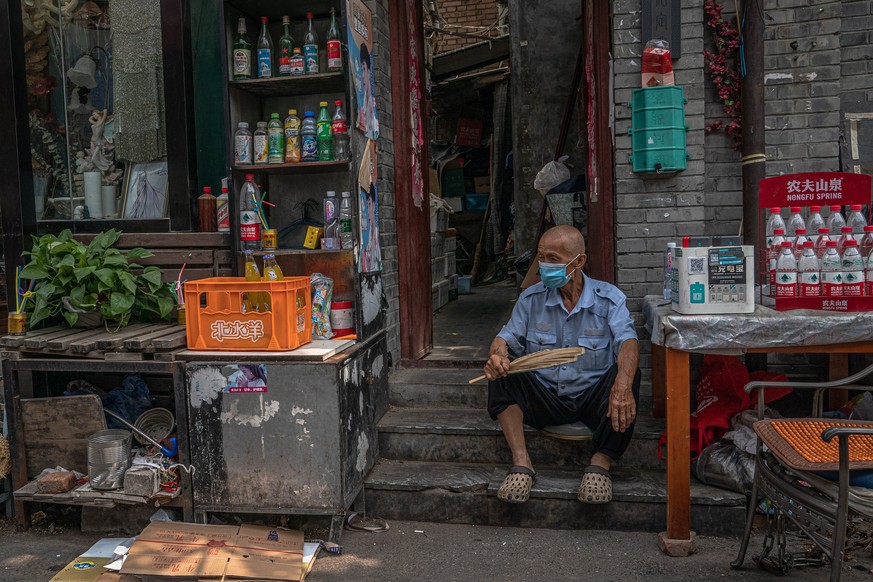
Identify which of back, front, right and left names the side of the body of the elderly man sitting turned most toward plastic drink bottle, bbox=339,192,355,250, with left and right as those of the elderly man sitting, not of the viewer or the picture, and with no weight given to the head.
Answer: right

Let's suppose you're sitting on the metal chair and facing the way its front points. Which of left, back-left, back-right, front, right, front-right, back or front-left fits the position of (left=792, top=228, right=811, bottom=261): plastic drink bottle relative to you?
back-right

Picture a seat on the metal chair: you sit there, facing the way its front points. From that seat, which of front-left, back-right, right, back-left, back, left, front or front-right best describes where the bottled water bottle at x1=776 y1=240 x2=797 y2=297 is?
back-right

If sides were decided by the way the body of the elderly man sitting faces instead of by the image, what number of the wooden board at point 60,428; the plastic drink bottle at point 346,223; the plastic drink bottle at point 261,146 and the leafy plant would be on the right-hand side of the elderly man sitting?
4

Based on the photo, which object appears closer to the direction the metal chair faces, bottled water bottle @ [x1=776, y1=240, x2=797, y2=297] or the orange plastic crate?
the orange plastic crate

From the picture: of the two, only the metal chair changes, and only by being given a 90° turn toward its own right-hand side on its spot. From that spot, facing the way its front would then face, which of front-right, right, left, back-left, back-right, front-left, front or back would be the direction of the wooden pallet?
front-left

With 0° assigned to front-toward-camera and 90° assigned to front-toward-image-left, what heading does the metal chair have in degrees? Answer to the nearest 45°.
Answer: approximately 45°

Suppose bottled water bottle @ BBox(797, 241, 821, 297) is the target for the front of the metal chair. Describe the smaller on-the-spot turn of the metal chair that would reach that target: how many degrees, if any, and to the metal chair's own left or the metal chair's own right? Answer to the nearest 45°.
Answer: approximately 135° to the metal chair's own right

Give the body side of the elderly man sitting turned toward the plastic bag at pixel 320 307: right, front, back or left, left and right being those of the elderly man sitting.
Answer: right

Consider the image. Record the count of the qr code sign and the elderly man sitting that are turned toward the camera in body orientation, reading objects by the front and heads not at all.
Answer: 2

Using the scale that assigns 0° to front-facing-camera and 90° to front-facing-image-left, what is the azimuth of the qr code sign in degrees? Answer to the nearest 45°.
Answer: approximately 0°

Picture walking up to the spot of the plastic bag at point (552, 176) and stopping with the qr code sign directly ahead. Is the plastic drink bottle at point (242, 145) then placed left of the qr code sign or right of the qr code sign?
right
